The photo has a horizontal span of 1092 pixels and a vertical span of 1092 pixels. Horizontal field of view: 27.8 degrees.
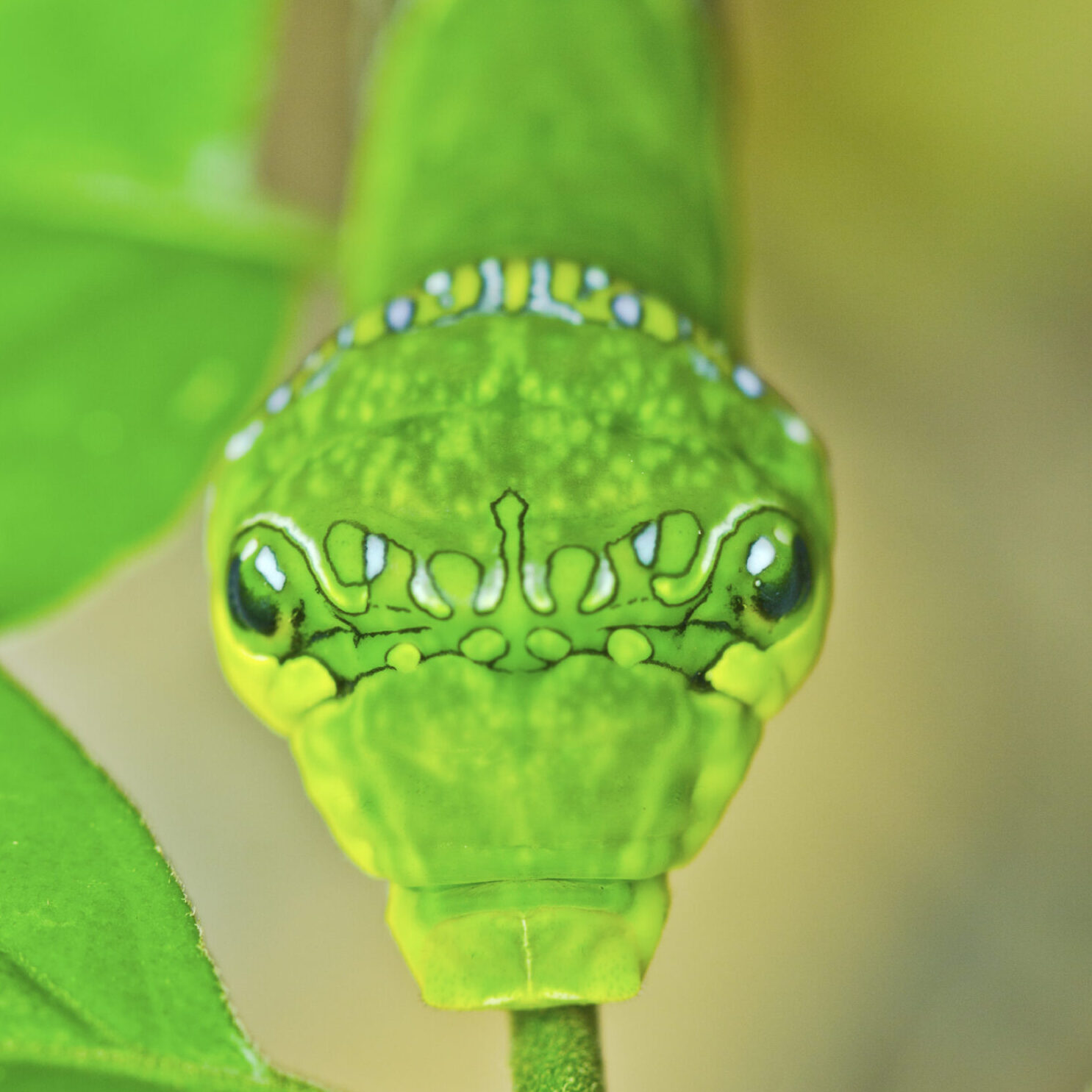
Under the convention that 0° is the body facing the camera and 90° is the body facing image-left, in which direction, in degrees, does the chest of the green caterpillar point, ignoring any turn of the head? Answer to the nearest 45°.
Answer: approximately 0°
